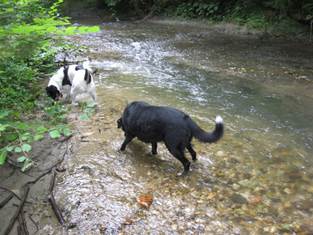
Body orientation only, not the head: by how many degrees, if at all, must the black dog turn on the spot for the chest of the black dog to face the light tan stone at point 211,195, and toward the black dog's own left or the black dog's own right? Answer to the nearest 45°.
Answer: approximately 180°

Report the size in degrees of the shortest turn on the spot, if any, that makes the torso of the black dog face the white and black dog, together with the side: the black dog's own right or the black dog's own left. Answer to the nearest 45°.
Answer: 0° — it already faces it

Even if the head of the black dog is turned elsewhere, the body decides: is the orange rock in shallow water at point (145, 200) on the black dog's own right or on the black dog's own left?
on the black dog's own left

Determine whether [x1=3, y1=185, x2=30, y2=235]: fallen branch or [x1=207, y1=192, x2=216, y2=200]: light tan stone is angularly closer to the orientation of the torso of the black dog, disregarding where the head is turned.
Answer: the fallen branch

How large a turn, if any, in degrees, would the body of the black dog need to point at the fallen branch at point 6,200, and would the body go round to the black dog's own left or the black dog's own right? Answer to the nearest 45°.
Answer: approximately 90° to the black dog's own left

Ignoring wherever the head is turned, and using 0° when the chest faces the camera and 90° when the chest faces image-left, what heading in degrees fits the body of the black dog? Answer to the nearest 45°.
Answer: approximately 135°

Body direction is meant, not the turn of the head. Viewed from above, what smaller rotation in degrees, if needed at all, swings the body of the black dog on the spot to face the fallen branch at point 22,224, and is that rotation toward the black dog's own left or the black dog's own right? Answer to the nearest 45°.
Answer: approximately 90° to the black dog's own left

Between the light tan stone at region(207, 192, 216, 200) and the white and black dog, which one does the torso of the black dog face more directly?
the white and black dog

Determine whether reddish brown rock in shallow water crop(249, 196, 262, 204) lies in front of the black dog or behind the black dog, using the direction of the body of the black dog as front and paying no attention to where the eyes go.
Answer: behind
